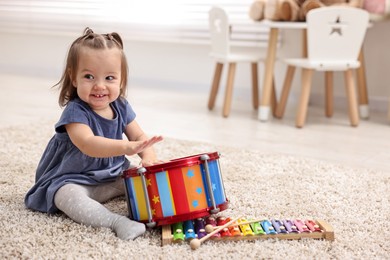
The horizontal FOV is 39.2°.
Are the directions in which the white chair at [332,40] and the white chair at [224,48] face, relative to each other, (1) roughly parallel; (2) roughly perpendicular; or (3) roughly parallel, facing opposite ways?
roughly perpendicular

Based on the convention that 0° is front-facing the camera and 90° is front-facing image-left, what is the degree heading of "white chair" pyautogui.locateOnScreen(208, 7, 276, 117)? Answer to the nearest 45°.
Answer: approximately 225°

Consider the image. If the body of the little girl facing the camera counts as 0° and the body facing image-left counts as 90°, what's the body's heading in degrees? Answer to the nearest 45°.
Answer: approximately 315°

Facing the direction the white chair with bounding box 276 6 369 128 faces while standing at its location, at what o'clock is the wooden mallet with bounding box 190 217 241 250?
The wooden mallet is roughly at 8 o'clock from the white chair.

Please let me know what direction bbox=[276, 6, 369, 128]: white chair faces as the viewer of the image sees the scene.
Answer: facing away from the viewer and to the left of the viewer

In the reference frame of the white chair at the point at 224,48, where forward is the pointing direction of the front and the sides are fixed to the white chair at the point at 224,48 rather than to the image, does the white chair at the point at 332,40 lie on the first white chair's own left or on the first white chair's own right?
on the first white chair's own right

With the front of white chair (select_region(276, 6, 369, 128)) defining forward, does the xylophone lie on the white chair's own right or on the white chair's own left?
on the white chair's own left

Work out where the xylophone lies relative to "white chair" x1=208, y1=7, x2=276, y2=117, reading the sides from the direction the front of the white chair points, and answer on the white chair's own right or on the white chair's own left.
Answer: on the white chair's own right

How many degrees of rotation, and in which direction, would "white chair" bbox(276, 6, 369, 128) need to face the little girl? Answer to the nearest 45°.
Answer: approximately 90° to its left

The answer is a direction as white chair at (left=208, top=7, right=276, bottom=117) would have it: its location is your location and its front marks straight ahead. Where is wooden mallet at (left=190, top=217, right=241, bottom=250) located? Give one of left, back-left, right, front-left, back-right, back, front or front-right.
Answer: back-right
